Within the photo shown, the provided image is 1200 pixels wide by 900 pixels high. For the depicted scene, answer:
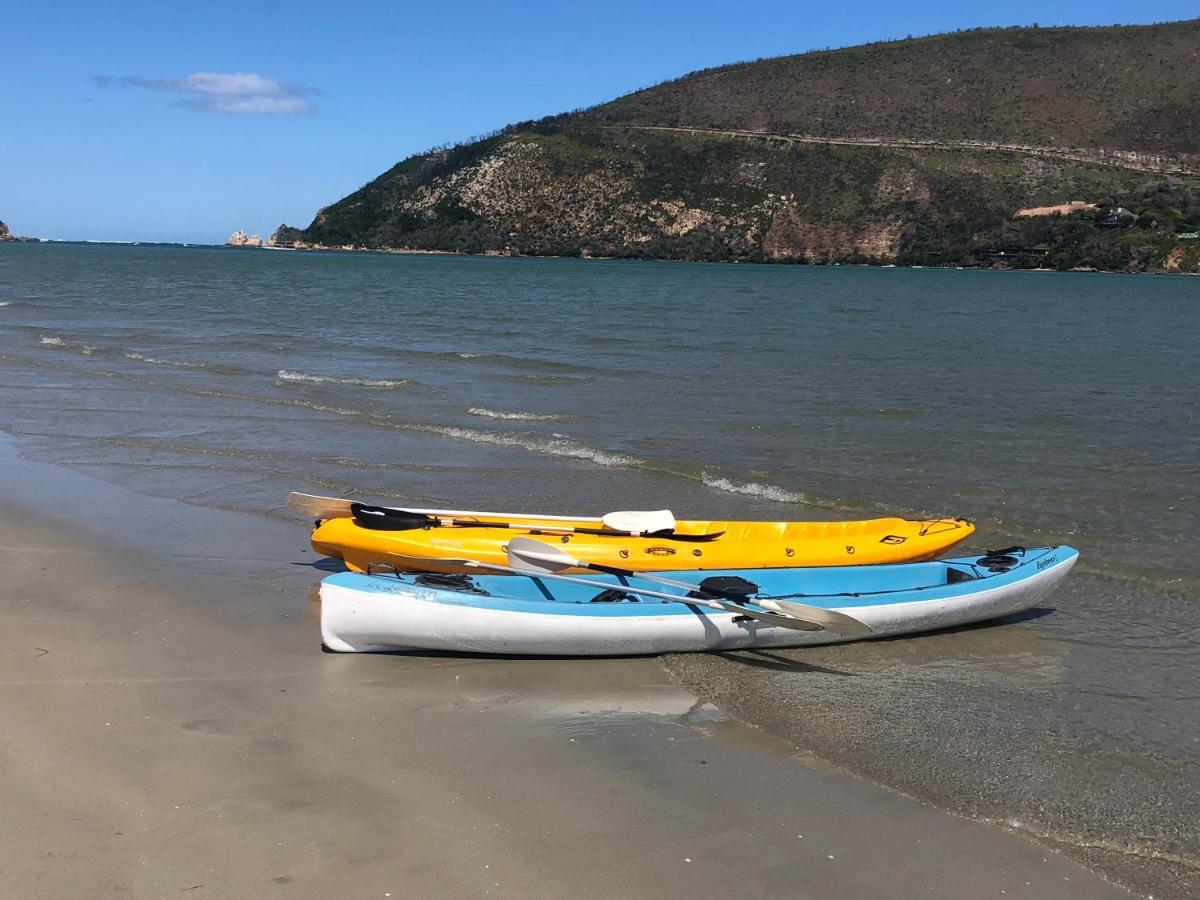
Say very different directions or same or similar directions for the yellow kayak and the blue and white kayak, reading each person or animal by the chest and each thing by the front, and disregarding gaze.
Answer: same or similar directions

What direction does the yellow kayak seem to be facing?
to the viewer's right

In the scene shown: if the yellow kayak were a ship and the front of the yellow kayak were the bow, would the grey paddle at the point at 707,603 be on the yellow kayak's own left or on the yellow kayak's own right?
on the yellow kayak's own right

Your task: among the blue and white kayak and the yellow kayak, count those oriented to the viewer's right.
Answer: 2

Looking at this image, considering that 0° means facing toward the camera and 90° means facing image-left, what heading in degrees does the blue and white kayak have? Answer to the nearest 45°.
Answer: approximately 270°
